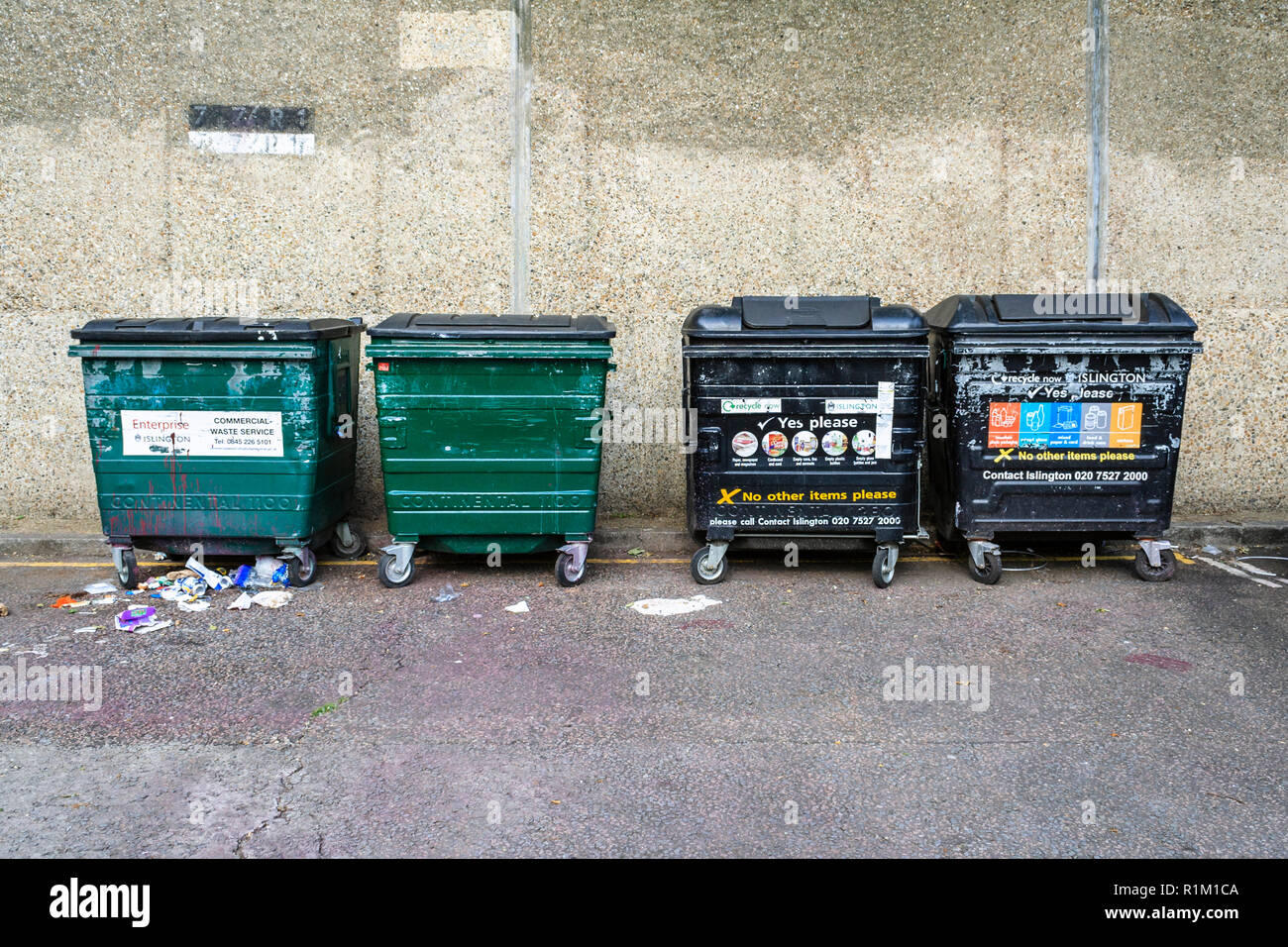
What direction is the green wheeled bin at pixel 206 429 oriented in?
toward the camera

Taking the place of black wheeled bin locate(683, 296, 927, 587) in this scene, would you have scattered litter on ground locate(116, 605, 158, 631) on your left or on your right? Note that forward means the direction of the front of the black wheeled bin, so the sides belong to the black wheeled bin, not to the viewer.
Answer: on your right

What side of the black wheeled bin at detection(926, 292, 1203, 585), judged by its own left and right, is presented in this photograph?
front

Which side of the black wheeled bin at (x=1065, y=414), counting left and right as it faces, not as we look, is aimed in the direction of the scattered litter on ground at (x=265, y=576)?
right

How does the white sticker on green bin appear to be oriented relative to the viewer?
toward the camera

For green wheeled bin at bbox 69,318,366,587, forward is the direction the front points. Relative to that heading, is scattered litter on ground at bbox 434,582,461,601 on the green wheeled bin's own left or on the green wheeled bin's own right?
on the green wheeled bin's own left

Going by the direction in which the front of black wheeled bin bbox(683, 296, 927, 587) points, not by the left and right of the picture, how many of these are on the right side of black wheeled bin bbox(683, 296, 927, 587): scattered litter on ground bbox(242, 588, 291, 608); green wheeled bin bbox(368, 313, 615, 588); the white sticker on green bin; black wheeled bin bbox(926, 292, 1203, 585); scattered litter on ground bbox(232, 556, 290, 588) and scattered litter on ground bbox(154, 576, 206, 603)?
5

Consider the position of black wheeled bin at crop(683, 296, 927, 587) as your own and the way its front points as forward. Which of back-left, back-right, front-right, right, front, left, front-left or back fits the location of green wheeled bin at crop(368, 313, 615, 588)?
right

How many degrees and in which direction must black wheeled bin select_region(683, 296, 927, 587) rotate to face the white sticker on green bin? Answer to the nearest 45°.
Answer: approximately 90° to its right

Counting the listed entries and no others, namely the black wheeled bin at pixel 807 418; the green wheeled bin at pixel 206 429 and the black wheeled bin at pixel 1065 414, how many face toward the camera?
3
